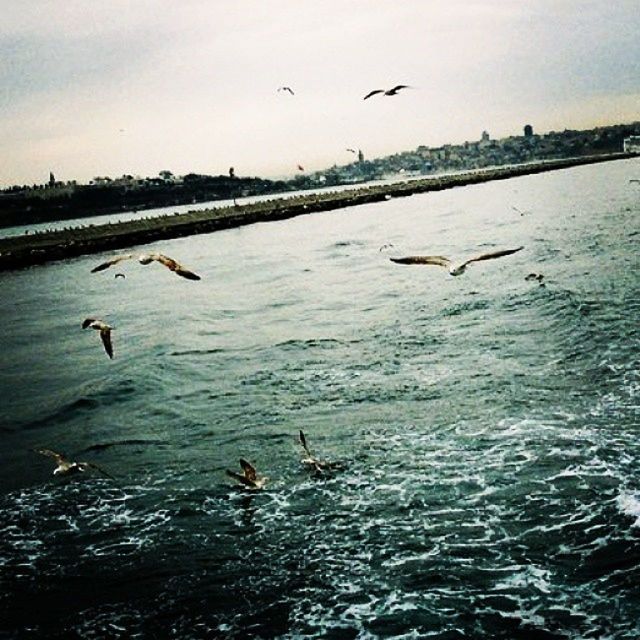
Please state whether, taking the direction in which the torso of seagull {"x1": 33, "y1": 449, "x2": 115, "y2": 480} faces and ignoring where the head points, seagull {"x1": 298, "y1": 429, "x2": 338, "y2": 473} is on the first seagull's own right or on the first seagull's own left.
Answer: on the first seagull's own left

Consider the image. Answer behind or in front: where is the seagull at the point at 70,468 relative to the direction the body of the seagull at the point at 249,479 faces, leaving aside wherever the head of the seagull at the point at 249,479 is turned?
behind

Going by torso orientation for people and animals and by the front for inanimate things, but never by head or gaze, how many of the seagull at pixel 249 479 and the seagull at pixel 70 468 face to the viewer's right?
1

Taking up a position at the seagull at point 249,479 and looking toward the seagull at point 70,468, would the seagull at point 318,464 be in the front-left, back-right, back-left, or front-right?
back-right

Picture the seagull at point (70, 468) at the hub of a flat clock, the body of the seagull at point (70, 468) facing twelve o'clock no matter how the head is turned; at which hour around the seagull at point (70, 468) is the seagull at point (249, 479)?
the seagull at point (249, 479) is roughly at 9 o'clock from the seagull at point (70, 468).

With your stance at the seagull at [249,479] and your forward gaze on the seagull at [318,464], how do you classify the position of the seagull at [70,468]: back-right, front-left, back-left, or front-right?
back-left
